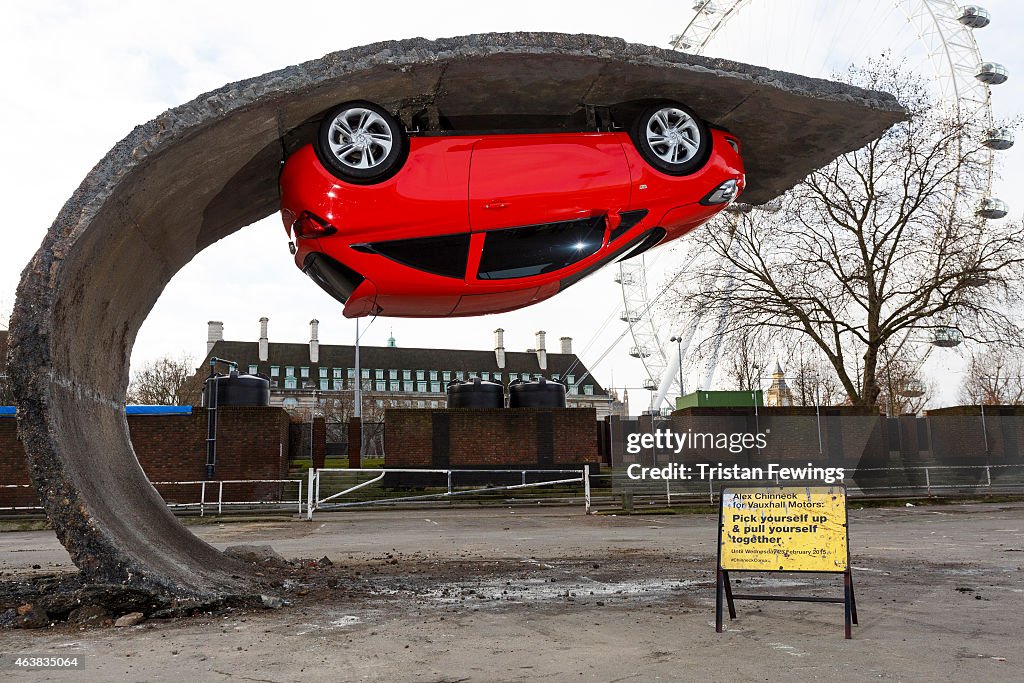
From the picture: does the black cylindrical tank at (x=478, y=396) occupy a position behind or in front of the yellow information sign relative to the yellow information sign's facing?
behind

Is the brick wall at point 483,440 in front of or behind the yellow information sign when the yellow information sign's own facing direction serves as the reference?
behind

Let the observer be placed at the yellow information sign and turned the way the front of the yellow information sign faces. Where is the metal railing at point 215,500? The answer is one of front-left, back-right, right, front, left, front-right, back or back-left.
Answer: back-right

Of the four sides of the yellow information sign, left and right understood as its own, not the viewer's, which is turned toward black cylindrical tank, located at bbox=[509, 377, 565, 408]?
back

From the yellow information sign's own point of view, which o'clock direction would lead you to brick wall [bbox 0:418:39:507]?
The brick wall is roughly at 4 o'clock from the yellow information sign.

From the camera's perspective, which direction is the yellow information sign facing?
toward the camera

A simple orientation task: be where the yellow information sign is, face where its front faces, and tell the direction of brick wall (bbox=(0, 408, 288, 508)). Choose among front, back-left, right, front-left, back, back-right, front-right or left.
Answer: back-right

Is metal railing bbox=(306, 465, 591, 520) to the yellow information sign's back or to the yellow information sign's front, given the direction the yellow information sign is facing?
to the back

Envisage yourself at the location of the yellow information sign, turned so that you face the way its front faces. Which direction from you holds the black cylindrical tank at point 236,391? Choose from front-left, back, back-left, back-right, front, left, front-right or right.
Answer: back-right
